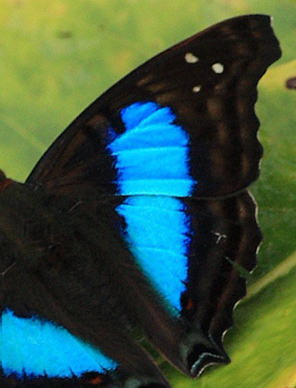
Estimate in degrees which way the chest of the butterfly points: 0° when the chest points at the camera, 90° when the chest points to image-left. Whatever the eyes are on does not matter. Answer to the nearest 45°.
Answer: approximately 135°
